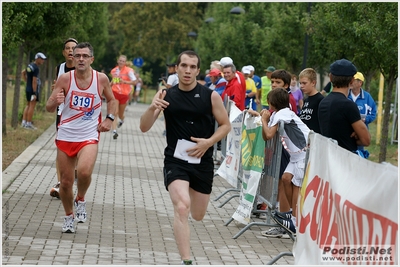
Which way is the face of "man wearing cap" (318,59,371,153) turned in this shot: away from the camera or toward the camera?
away from the camera

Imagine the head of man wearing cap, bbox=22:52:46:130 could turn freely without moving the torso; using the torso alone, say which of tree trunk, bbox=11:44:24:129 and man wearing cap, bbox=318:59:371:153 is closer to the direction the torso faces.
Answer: the man wearing cap

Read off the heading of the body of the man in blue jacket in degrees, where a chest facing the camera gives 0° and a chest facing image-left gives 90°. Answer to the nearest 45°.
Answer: approximately 45°

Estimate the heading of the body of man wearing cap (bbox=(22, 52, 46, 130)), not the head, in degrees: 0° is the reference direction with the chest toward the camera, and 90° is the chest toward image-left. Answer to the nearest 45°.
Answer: approximately 270°

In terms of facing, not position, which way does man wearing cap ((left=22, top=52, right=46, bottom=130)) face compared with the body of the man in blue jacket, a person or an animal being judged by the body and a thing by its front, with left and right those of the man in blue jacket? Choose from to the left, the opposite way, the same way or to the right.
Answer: the opposite way

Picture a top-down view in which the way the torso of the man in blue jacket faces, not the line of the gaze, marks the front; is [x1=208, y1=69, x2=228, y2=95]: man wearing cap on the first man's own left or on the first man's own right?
on the first man's own right
